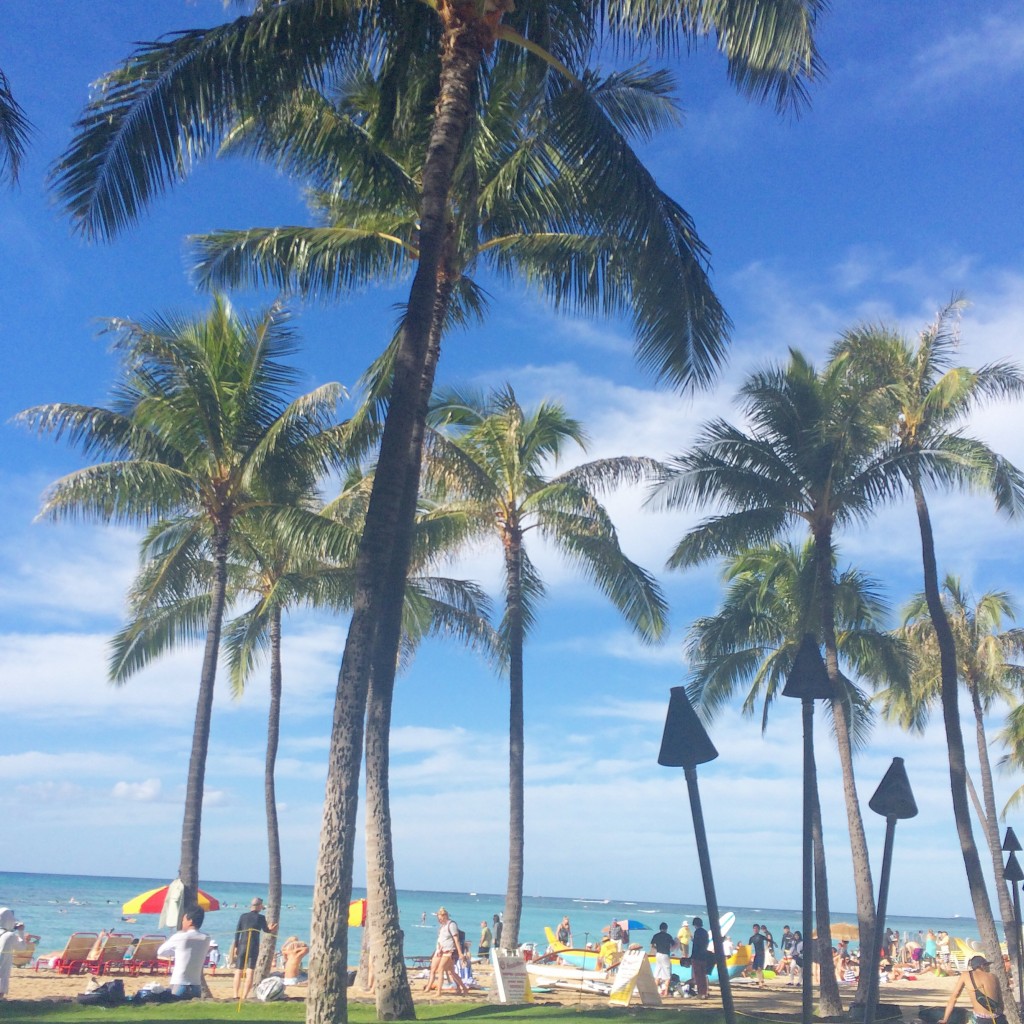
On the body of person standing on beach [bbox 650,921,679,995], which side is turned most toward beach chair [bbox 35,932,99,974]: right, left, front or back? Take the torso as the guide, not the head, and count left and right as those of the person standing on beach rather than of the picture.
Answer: left

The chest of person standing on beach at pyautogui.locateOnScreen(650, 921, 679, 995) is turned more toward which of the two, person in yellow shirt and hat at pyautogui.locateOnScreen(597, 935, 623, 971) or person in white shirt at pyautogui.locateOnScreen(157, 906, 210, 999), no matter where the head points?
the person in yellow shirt and hat

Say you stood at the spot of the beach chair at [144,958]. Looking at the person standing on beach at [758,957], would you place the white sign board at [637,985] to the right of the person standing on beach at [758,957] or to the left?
right

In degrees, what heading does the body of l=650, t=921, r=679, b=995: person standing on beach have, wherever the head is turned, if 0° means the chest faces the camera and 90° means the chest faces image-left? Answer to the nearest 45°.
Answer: approximately 180°
